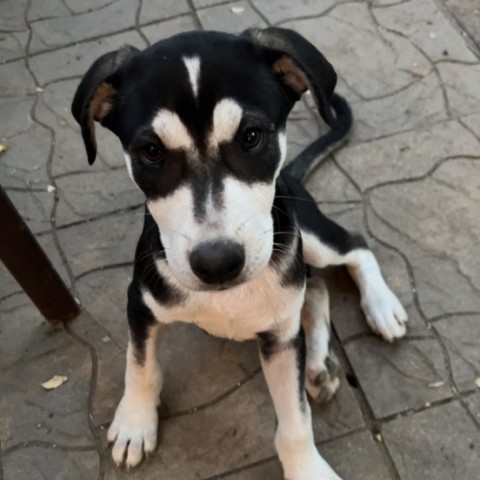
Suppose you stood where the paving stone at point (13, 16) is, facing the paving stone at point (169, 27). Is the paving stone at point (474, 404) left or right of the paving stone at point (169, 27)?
right

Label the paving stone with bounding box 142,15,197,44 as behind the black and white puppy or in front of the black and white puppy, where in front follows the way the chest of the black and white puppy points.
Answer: behind

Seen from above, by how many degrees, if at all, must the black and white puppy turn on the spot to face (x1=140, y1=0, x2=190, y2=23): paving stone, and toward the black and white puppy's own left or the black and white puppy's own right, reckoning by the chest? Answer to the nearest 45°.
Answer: approximately 180°

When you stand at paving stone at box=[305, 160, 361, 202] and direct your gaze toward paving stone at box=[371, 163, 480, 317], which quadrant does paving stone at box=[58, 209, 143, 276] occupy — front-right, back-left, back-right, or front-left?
back-right

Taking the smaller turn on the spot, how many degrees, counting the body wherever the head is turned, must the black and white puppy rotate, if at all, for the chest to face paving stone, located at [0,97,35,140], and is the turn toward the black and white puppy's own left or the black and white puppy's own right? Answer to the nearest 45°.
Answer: approximately 135° to the black and white puppy's own right

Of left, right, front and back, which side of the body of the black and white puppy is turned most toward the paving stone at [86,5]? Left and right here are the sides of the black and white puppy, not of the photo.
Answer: back

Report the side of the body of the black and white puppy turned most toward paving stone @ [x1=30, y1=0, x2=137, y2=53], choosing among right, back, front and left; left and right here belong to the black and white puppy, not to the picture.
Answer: back

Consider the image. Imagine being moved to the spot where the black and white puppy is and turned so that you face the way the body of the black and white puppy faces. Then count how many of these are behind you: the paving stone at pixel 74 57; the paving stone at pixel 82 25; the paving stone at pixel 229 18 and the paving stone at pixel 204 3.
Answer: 4

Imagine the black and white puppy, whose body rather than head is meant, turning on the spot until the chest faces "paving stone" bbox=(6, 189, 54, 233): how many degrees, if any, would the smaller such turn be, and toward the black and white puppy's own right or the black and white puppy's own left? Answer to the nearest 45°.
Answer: approximately 135° to the black and white puppy's own right

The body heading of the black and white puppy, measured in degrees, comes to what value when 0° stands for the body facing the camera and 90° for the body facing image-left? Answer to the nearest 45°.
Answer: approximately 0°
